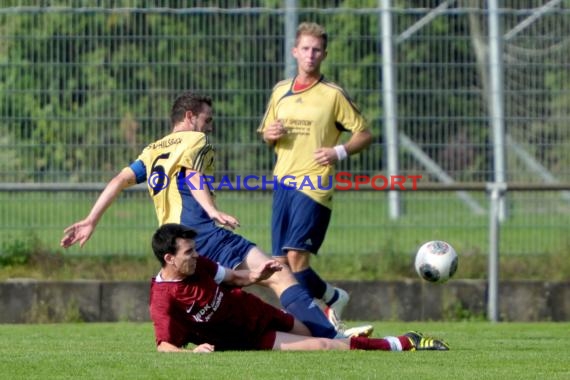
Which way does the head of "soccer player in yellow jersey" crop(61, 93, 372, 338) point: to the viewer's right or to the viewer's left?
to the viewer's right

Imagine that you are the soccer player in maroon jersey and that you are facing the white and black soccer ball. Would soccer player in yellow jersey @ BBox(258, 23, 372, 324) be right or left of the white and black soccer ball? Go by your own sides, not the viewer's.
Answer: left

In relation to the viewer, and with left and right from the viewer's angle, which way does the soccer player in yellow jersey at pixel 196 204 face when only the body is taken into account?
facing away from the viewer and to the right of the viewer

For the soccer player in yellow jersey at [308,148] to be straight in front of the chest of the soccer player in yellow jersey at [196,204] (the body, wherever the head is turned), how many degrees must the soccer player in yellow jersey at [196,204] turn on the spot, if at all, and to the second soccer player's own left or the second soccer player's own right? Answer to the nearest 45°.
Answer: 0° — they already face them
